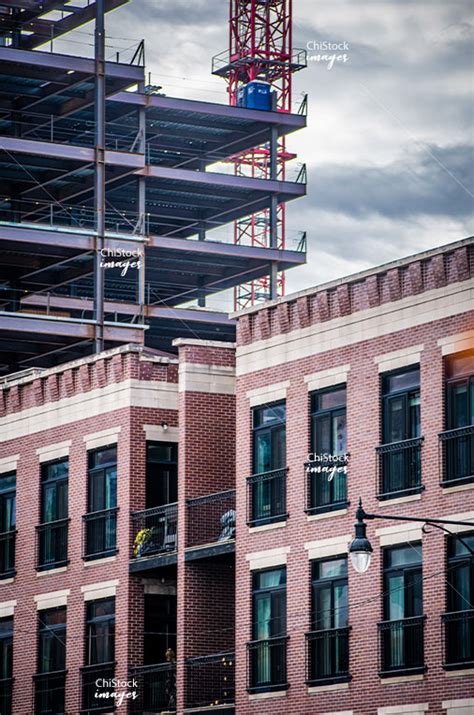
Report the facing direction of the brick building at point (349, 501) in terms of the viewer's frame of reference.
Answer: facing the viewer and to the left of the viewer
